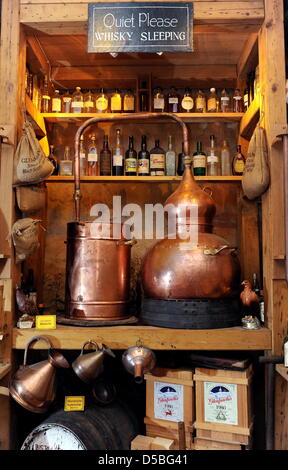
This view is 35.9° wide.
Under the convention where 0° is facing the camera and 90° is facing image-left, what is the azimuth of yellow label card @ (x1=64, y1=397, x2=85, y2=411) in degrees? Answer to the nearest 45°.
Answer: approximately 0°

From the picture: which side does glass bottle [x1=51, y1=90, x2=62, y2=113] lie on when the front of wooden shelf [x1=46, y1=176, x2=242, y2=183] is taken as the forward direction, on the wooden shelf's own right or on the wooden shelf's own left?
on the wooden shelf's own right
